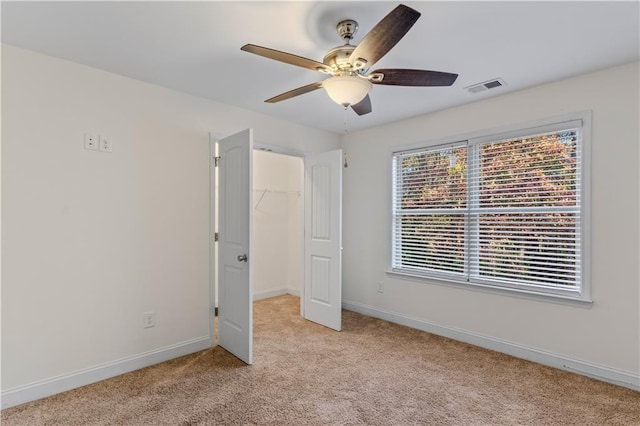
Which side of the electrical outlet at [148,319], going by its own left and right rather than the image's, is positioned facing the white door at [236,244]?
left

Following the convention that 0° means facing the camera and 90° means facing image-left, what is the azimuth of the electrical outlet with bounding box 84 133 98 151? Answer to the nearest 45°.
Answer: approximately 0°
